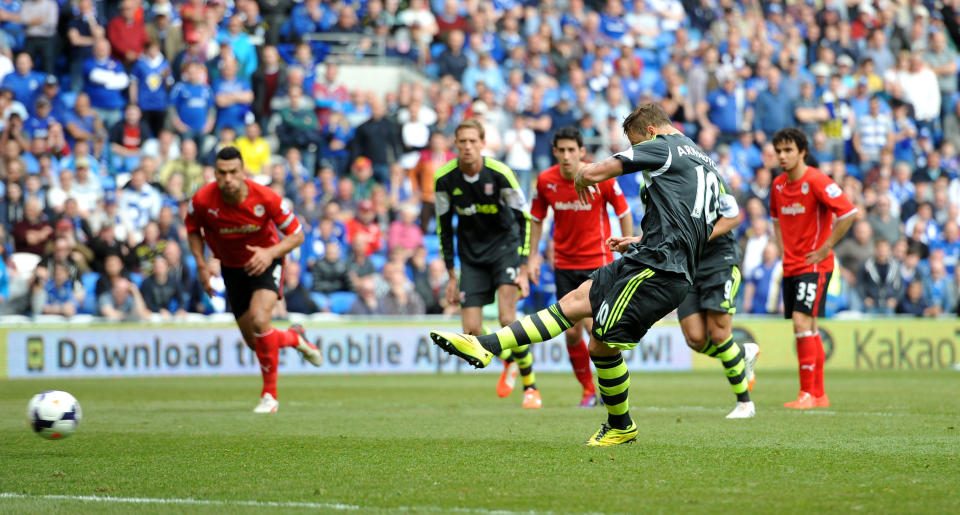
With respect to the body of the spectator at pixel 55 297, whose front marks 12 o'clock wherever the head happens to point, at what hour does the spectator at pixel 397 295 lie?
the spectator at pixel 397 295 is roughly at 9 o'clock from the spectator at pixel 55 297.

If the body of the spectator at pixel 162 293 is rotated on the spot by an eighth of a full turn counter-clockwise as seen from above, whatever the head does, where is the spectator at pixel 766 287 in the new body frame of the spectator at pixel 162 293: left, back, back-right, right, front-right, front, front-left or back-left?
front-left

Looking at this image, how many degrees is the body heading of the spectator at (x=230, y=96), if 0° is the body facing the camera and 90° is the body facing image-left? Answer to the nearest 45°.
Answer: approximately 0°

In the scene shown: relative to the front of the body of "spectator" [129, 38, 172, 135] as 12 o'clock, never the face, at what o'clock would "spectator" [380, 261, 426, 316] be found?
"spectator" [380, 261, 426, 316] is roughly at 10 o'clock from "spectator" [129, 38, 172, 135].

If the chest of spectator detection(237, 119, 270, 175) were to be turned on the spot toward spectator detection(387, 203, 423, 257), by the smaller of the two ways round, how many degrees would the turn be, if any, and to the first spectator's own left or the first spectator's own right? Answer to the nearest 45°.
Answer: approximately 90° to the first spectator's own left
